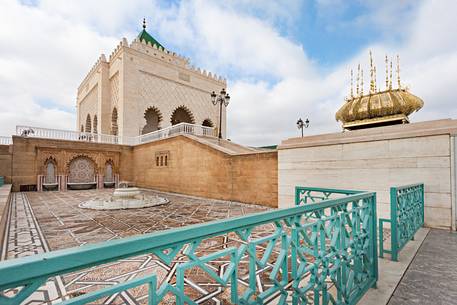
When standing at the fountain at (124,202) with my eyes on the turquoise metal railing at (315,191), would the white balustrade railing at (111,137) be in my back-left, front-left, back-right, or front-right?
back-left

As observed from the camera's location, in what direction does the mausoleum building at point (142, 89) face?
facing the viewer and to the right of the viewer

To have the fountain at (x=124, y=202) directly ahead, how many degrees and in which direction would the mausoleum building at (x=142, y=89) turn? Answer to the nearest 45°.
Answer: approximately 45° to its right

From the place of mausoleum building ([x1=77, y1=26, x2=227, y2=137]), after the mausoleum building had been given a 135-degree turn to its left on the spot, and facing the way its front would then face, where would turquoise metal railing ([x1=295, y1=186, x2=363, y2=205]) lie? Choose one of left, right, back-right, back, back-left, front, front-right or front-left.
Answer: back

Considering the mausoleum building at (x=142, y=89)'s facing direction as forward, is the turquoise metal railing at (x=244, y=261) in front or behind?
in front
